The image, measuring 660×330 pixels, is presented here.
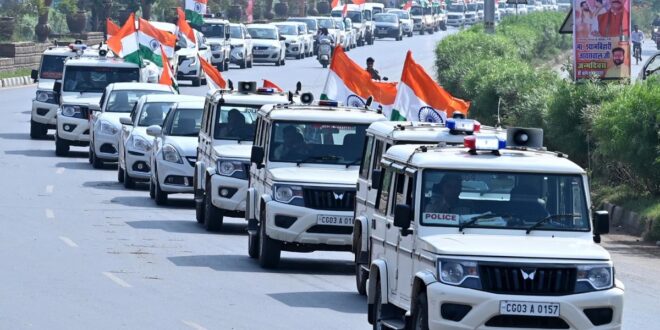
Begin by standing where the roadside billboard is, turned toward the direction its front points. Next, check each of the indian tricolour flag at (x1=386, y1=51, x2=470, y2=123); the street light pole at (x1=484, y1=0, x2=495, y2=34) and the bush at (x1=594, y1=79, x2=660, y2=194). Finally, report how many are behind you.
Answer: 1

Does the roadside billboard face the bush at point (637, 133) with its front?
yes

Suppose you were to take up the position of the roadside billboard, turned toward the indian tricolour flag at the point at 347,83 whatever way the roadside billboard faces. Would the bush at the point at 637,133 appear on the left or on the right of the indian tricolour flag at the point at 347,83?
left

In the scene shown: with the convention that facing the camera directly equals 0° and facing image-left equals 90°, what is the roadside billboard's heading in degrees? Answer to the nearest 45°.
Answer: approximately 0°

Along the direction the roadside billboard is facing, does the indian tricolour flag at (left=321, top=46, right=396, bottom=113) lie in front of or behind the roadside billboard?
in front

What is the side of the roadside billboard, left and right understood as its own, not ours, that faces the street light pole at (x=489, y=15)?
back

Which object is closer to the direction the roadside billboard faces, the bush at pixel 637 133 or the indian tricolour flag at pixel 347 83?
the bush

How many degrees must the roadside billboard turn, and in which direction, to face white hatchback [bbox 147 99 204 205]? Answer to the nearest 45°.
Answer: approximately 45° to its right
